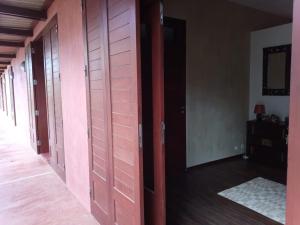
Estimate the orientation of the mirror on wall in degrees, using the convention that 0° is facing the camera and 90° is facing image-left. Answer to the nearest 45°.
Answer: approximately 45°

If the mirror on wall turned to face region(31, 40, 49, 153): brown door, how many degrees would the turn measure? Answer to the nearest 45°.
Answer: approximately 45° to its right

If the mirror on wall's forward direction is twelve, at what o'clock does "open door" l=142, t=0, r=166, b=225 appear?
The open door is roughly at 11 o'clock from the mirror on wall.

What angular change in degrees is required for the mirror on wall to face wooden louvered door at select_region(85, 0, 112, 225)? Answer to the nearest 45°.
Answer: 0° — it already faces it

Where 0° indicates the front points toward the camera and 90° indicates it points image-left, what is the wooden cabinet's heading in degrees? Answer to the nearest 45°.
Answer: approximately 45°
